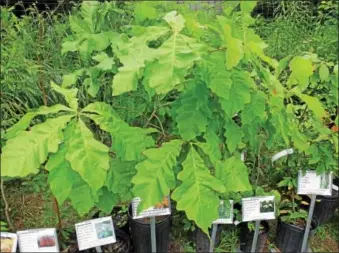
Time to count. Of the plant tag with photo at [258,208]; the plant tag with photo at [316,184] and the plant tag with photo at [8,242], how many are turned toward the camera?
3

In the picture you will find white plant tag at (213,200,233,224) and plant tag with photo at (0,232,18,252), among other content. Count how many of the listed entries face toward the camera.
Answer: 2

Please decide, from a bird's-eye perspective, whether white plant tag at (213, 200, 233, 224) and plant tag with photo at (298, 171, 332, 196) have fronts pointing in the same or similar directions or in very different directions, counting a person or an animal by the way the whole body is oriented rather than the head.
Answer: same or similar directions

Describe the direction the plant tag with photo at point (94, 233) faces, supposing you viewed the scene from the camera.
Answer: facing the viewer

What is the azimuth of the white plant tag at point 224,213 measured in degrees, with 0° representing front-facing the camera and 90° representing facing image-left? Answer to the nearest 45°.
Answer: approximately 0°

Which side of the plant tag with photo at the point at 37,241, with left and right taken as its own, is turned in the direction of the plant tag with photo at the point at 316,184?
left

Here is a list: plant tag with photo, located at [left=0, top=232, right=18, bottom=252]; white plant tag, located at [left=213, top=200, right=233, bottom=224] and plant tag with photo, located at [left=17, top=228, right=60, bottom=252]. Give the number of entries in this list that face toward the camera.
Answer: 3

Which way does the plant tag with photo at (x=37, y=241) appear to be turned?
toward the camera

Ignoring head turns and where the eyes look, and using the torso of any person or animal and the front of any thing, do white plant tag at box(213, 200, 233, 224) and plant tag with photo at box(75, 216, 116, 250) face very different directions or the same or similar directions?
same or similar directions

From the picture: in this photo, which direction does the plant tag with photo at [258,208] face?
toward the camera

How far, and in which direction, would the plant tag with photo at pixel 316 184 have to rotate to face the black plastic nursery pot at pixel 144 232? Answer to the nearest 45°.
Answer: approximately 90° to its right

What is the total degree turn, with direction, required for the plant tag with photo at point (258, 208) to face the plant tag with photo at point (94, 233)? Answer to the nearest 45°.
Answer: approximately 45° to its right
